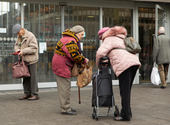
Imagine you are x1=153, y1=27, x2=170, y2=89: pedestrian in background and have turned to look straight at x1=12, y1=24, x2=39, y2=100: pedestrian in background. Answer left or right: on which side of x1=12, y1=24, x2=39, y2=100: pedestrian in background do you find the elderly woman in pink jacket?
left

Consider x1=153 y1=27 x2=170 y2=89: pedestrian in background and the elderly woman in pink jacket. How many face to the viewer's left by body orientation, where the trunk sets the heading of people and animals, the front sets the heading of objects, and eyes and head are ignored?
1

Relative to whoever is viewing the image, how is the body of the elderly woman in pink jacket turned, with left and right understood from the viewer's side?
facing to the left of the viewer
